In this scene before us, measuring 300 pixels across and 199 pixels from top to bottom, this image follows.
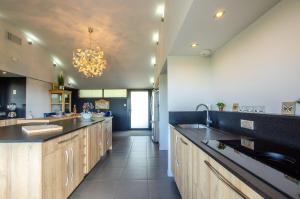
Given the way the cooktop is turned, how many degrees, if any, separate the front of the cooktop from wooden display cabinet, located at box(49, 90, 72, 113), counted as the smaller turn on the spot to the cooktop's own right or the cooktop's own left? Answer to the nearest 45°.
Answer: approximately 90° to the cooktop's own right

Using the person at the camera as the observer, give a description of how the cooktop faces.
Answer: facing the viewer and to the left of the viewer

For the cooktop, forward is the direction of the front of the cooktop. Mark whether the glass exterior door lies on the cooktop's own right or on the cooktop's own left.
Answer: on the cooktop's own right

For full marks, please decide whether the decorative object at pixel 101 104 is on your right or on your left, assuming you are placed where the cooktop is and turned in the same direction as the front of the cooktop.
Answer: on your right

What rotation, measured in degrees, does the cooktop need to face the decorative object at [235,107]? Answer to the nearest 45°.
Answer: approximately 135° to its right

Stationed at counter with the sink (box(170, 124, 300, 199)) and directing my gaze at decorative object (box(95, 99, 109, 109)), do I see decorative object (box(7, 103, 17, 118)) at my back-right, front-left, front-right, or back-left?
front-left

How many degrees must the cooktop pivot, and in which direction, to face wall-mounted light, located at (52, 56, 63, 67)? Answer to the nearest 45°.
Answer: approximately 90° to its right

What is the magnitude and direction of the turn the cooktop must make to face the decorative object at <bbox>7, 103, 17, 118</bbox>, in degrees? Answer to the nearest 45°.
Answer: approximately 45° to its right

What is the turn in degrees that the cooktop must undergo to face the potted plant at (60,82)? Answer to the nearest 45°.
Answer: approximately 90° to its right

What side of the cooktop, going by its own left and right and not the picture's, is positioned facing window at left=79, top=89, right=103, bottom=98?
right

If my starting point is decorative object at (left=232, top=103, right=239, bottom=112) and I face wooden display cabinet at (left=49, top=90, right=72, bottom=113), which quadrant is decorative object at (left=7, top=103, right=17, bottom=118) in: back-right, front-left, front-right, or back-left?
front-left

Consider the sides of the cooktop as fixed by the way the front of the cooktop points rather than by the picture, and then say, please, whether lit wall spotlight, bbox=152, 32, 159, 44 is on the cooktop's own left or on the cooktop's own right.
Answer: on the cooktop's own right

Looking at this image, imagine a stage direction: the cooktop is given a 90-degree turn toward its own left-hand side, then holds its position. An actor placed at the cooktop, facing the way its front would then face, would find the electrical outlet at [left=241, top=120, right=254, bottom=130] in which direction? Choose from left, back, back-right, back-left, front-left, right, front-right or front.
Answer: back-left
